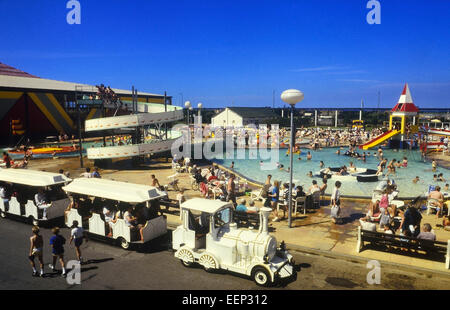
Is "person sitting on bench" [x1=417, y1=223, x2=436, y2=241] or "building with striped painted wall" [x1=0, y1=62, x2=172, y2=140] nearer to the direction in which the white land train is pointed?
the person sitting on bench

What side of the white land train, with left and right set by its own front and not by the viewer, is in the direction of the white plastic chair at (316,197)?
left

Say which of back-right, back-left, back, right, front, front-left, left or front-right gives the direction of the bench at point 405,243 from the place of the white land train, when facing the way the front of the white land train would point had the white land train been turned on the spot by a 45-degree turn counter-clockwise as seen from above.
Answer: front

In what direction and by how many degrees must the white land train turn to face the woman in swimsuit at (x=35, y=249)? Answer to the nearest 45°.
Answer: approximately 135° to its right

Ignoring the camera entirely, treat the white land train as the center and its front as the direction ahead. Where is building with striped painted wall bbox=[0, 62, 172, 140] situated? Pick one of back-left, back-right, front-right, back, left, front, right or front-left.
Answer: back

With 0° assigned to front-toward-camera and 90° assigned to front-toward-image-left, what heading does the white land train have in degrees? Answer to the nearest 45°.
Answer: approximately 315°
